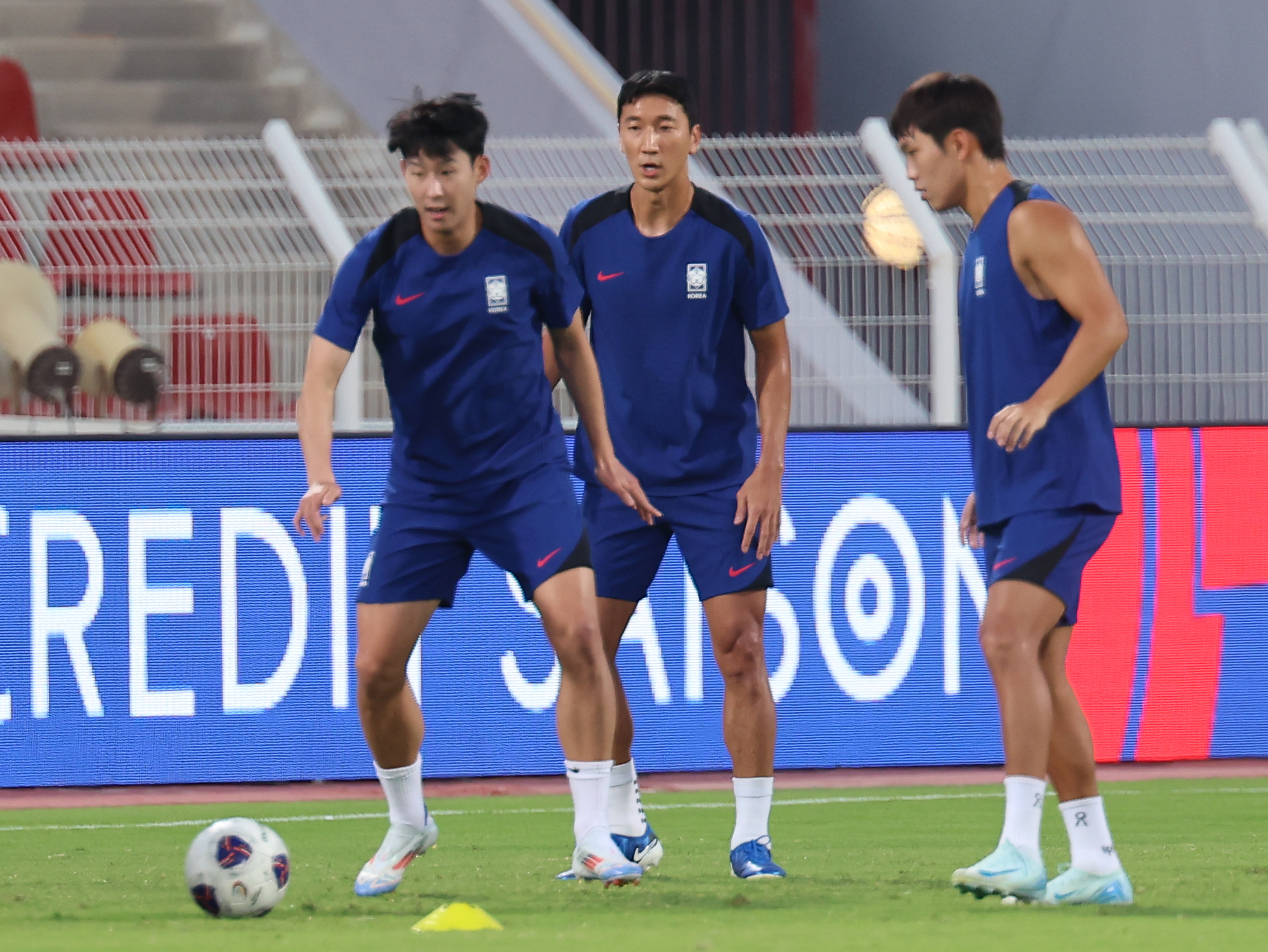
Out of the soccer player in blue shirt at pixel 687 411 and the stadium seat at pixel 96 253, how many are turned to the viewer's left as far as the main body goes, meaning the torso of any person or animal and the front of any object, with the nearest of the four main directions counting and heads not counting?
0

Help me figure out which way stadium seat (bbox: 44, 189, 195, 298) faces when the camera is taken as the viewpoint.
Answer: facing the viewer and to the right of the viewer

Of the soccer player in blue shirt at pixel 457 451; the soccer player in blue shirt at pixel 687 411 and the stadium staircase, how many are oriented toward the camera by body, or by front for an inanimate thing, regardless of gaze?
3

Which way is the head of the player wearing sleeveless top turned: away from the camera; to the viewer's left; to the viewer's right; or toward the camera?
to the viewer's left

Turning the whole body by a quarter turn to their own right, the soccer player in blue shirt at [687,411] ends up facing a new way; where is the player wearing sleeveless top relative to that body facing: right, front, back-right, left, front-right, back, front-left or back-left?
back-left

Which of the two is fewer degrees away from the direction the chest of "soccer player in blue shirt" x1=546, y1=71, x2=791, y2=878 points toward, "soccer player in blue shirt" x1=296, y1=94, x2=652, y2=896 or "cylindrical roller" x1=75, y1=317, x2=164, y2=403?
the soccer player in blue shirt

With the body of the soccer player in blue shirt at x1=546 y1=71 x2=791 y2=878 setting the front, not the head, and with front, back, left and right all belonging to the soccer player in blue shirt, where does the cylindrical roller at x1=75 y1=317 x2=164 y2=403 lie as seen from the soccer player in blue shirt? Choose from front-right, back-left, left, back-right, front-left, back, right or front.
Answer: back-right

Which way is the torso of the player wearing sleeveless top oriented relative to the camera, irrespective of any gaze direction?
to the viewer's left

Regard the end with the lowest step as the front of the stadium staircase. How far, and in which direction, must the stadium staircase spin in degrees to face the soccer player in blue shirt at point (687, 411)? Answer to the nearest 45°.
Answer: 0° — it already faces them
